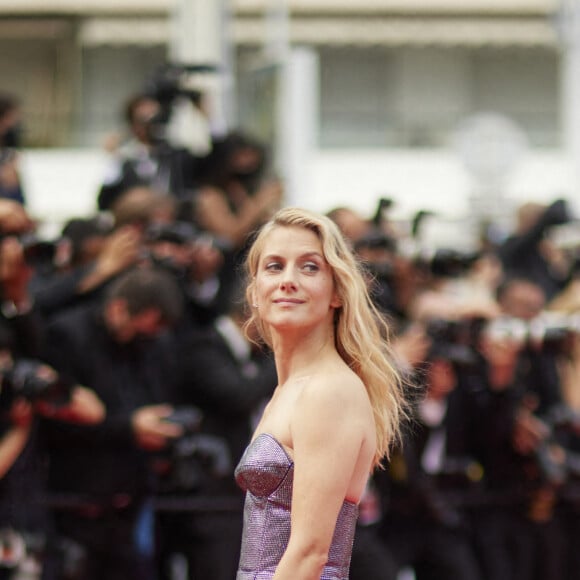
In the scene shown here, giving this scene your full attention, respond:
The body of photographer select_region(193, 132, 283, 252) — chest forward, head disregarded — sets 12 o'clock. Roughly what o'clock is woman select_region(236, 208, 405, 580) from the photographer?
The woman is roughly at 12 o'clock from the photographer.

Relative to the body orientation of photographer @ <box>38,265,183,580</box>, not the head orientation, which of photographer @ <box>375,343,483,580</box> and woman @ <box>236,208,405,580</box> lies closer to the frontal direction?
the woman

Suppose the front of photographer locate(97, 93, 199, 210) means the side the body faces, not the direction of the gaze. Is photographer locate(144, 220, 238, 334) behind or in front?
in front

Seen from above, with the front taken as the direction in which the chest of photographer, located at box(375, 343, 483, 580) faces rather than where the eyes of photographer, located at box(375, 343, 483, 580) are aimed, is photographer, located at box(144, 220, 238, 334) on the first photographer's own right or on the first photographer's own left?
on the first photographer's own right

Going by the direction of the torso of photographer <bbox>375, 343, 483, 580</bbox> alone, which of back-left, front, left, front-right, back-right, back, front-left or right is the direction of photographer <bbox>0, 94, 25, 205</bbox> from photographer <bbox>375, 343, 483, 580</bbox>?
right

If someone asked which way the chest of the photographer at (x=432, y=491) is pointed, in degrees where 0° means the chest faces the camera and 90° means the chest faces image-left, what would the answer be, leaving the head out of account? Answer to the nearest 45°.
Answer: approximately 0°
